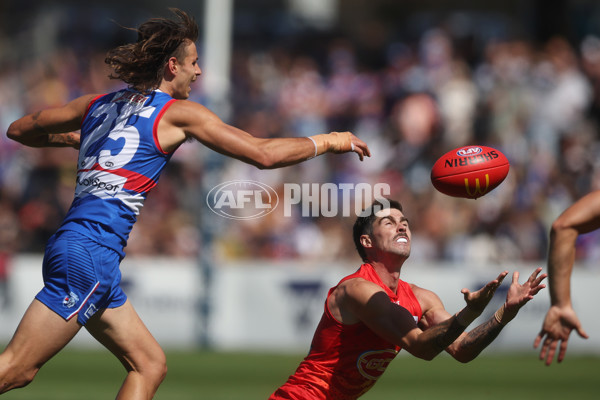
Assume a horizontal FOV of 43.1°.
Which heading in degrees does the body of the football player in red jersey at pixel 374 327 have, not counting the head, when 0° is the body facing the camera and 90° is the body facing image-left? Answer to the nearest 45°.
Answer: approximately 315°
